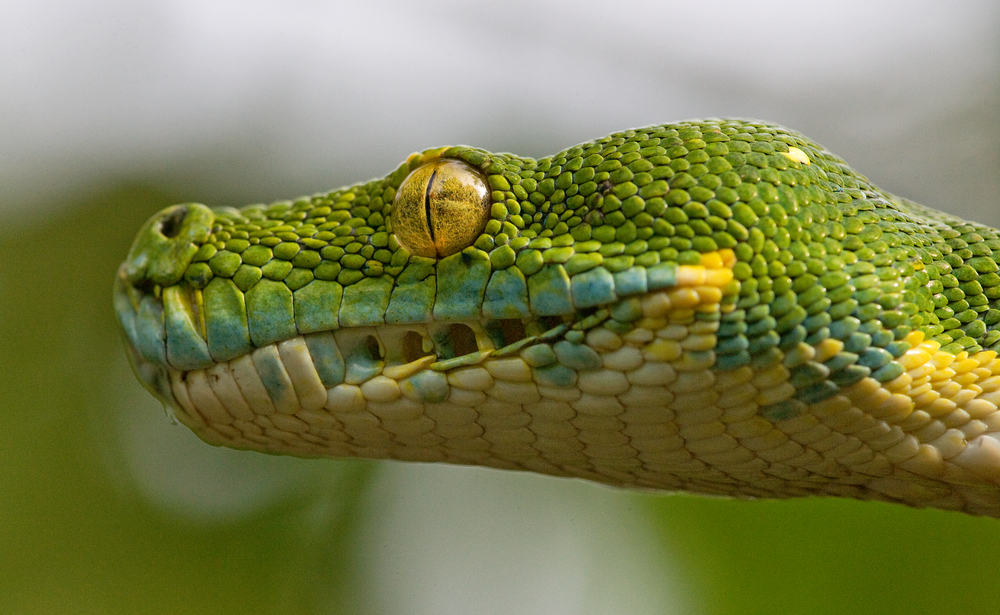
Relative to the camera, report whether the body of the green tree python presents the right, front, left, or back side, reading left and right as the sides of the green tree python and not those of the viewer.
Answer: left
